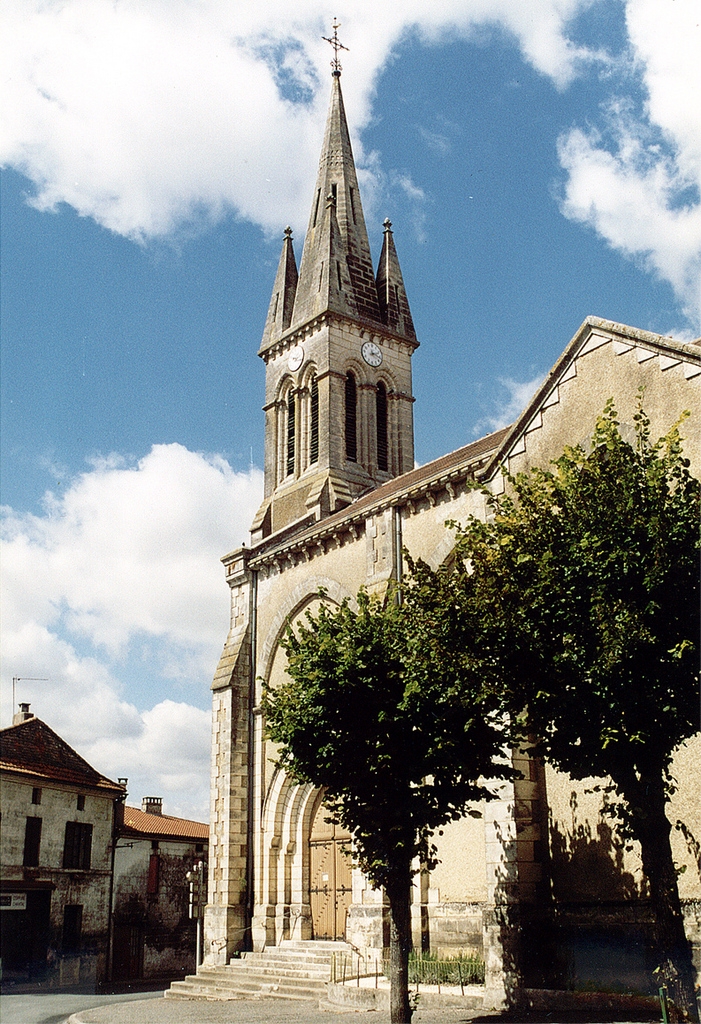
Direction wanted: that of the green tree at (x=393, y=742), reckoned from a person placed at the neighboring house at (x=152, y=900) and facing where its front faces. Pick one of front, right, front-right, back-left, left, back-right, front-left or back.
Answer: front

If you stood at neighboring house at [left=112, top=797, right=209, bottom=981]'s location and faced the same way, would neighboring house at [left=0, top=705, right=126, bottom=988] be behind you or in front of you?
in front

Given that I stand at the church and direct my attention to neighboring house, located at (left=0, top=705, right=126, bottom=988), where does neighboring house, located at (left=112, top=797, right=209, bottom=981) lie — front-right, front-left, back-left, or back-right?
front-right

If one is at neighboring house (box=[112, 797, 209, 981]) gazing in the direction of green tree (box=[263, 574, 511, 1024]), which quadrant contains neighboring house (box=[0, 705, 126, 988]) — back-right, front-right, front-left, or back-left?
front-right

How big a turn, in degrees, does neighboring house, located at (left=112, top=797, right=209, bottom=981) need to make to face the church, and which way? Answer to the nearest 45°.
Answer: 0° — it already faces it

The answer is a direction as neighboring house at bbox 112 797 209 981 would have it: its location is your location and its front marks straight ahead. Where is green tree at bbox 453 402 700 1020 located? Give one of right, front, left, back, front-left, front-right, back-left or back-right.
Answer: front

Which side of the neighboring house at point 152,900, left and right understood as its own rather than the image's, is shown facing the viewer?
front
